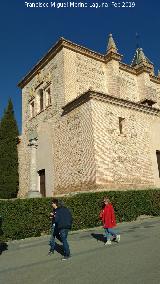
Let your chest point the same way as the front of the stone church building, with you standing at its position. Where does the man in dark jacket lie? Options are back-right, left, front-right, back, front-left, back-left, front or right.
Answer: front-left

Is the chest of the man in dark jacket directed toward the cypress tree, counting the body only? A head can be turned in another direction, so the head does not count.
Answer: no

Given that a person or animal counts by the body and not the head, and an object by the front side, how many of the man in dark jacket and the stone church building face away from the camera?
0

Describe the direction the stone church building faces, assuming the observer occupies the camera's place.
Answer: facing the viewer and to the left of the viewer

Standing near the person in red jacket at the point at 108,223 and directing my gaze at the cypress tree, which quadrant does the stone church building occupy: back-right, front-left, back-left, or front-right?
front-right

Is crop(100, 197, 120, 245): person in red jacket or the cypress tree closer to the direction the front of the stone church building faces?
the person in red jacket

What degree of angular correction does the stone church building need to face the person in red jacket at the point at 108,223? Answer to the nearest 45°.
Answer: approximately 45° to its left

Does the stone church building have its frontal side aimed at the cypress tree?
no
